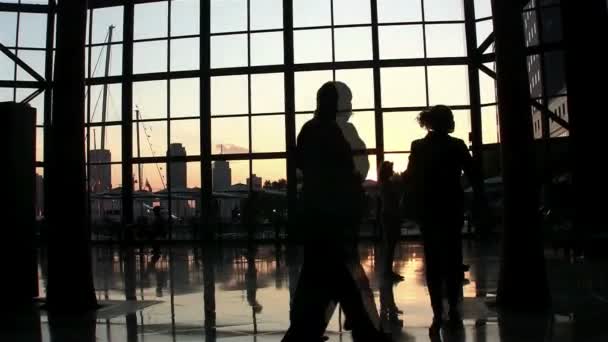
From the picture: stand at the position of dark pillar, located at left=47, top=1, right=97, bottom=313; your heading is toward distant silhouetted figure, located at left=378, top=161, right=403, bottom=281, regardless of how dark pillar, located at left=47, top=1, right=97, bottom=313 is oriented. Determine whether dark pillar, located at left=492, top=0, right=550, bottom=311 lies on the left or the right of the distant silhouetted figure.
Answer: right

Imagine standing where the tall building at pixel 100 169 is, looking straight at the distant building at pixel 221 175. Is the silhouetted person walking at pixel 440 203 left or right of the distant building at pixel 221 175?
right

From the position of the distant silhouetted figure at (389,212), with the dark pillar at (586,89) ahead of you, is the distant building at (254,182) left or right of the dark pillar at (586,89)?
left

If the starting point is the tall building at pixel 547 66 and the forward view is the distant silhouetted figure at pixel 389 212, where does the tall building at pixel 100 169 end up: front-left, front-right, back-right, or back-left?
back-right

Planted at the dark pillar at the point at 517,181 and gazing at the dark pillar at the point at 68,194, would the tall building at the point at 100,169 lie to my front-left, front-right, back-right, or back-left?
front-right

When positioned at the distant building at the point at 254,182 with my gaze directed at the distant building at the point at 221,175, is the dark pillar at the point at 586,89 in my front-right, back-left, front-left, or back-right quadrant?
back-left

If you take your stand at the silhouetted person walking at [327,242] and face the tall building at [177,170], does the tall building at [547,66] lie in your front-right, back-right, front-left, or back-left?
front-right
